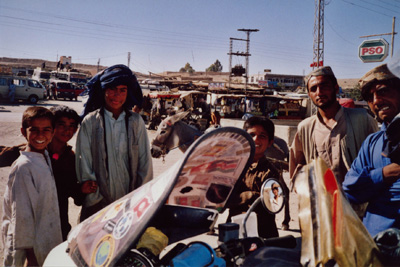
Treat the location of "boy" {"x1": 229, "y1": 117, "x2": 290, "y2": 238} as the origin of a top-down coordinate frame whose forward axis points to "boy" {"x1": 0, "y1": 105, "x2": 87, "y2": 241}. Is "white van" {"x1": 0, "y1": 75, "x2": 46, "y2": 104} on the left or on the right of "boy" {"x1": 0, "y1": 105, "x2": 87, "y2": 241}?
right

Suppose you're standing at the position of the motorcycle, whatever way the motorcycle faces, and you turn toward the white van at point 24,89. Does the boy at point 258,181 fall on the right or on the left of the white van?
right

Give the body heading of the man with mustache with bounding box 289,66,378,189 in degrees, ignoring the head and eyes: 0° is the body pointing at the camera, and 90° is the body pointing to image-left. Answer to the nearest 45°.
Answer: approximately 0°

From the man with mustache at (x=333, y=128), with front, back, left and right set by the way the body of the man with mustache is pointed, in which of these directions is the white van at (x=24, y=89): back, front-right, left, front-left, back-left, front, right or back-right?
back-right

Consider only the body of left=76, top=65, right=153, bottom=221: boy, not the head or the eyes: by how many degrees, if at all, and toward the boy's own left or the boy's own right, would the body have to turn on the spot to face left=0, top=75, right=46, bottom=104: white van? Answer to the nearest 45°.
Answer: approximately 180°

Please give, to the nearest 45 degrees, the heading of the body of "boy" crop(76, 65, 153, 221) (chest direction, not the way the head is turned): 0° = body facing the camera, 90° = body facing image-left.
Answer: approximately 0°
